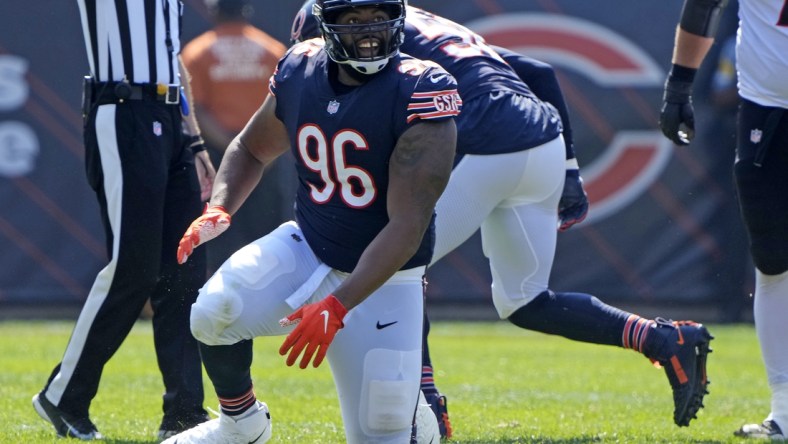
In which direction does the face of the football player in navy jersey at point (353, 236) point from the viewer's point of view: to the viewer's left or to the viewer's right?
to the viewer's right

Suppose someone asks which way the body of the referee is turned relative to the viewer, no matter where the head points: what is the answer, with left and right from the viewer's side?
facing the viewer and to the right of the viewer

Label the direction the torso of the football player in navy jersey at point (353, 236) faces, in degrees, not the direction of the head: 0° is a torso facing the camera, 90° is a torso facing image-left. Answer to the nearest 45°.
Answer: approximately 45°

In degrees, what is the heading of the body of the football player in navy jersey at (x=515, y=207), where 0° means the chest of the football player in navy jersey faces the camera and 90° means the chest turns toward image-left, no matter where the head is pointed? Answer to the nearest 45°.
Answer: approximately 135°

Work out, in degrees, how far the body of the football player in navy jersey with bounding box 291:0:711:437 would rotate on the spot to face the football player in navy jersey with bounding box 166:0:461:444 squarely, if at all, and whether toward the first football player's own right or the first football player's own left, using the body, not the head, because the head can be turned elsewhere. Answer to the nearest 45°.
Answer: approximately 90° to the first football player's own left

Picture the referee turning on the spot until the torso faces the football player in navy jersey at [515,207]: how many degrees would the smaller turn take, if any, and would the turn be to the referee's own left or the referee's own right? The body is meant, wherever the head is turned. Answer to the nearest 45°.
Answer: approximately 45° to the referee's own left

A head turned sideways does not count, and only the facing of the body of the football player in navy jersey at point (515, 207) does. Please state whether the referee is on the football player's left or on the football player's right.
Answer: on the football player's left

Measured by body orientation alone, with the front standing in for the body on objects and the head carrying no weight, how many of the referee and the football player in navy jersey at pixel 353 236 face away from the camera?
0

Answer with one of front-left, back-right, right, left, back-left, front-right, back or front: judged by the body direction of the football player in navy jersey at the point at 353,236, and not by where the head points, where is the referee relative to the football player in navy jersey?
right

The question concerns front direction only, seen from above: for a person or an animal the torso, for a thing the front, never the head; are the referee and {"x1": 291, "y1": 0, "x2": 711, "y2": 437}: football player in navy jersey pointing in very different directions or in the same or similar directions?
very different directions

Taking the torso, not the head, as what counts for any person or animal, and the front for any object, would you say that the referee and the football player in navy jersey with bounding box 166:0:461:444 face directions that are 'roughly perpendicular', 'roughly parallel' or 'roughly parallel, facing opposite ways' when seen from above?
roughly perpendicular
